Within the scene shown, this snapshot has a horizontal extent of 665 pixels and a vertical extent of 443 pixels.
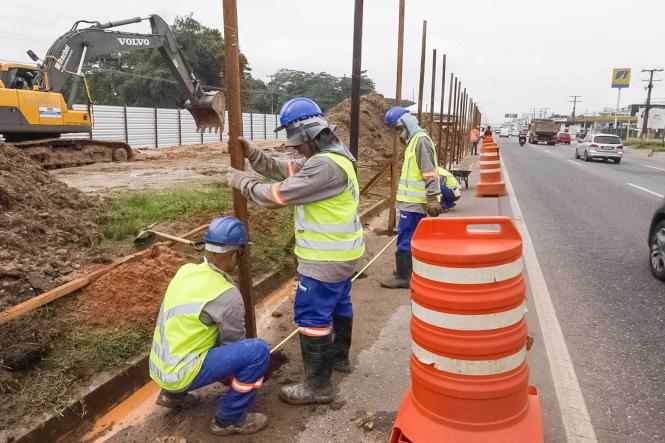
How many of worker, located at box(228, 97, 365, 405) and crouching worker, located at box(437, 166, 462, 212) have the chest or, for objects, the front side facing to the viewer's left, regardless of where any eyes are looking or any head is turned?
2

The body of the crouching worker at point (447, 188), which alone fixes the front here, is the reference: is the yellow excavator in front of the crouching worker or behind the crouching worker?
in front

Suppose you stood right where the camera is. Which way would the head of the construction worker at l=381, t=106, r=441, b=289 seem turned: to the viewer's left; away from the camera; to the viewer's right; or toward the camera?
to the viewer's left

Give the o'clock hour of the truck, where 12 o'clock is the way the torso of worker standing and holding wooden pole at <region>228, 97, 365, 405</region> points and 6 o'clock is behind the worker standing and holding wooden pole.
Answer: The truck is roughly at 4 o'clock from the worker standing and holding wooden pole.

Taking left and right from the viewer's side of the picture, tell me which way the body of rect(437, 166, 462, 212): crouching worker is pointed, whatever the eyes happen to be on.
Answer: facing to the left of the viewer

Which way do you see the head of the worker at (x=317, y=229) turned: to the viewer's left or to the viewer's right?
to the viewer's left

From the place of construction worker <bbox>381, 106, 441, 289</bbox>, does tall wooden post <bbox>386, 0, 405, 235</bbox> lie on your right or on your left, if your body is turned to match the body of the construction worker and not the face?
on your right

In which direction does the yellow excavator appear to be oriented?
to the viewer's right

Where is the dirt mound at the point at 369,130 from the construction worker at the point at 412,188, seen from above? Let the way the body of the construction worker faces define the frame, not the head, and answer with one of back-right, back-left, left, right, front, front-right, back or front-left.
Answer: right

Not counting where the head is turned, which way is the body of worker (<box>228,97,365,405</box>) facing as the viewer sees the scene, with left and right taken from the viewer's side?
facing to the left of the viewer

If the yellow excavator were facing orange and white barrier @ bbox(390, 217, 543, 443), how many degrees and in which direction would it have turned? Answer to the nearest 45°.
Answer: approximately 90° to its right

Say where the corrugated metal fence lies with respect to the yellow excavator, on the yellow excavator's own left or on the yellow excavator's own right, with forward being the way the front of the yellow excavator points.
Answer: on the yellow excavator's own left

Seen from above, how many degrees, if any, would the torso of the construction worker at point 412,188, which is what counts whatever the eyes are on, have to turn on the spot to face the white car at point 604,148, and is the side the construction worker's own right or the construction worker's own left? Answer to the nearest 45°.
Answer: approximately 135° to the construction worker's own right

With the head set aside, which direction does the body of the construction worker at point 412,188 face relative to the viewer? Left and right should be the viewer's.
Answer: facing to the left of the viewer
